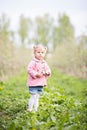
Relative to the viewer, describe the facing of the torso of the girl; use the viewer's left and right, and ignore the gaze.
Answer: facing the viewer and to the right of the viewer
